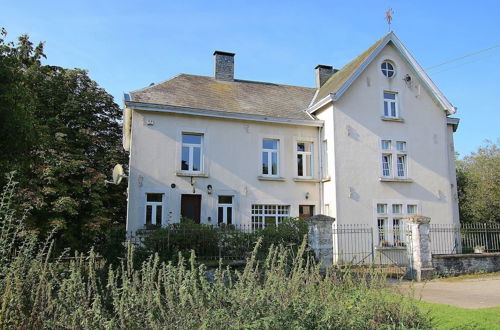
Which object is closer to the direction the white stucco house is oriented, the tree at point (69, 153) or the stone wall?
the stone wall

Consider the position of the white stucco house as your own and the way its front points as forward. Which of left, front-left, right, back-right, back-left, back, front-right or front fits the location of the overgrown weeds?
front

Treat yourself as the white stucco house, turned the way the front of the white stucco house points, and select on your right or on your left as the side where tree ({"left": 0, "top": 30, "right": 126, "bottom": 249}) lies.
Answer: on your right

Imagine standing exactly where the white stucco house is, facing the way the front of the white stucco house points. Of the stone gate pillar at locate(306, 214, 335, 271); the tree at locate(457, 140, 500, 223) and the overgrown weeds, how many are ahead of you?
2

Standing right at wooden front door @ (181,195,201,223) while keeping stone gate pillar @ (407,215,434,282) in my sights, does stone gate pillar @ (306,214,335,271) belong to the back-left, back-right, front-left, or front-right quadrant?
front-right

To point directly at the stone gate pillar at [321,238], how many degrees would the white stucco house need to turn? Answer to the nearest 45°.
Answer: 0° — it already faces it

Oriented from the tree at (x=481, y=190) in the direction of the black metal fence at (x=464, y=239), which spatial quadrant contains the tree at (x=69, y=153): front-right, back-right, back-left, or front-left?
front-right

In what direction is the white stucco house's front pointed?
toward the camera

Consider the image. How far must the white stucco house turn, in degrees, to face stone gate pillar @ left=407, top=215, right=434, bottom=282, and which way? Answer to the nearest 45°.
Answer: approximately 45° to its left

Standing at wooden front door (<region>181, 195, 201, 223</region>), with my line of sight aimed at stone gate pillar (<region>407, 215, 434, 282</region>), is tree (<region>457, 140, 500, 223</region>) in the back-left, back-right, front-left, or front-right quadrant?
front-left

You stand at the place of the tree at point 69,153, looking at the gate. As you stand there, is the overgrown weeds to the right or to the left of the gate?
right

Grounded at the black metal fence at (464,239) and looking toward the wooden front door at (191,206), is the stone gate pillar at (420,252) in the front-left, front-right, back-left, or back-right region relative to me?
front-left
